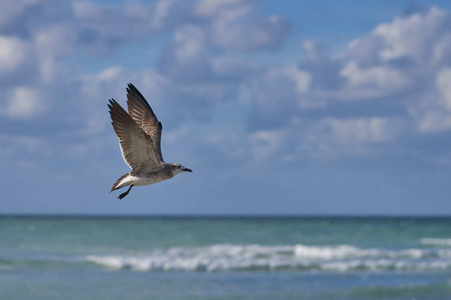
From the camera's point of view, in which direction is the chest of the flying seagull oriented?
to the viewer's right
